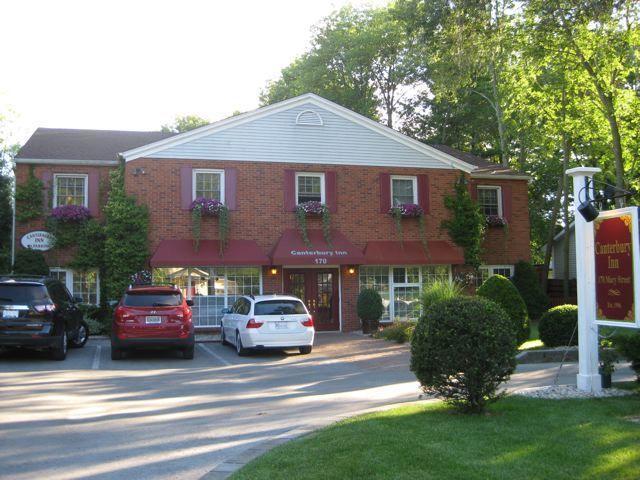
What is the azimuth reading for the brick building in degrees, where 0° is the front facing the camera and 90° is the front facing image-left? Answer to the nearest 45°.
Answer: approximately 0°

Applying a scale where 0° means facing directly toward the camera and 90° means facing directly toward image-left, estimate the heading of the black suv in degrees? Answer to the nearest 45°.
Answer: approximately 225°

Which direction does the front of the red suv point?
away from the camera

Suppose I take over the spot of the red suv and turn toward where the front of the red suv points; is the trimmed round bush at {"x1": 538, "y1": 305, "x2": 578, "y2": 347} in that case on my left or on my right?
on my right

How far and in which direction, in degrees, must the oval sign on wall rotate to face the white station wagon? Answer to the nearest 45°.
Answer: approximately 45° to its left

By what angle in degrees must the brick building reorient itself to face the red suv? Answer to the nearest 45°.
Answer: approximately 45° to its right

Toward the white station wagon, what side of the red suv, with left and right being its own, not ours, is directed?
right

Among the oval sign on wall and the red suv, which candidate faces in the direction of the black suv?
the oval sign on wall
